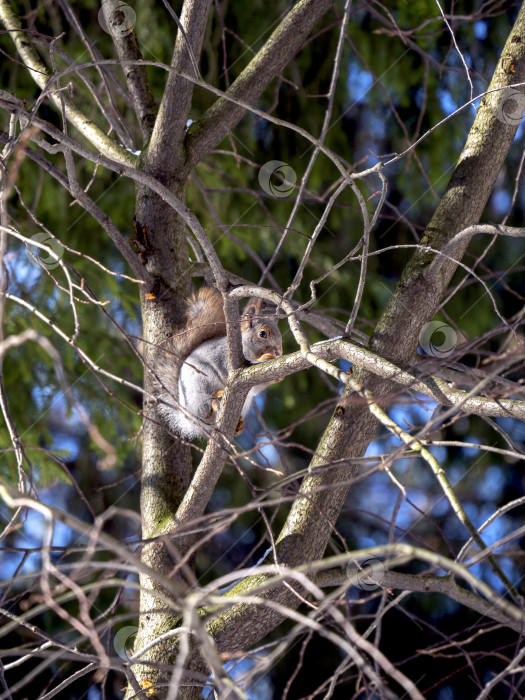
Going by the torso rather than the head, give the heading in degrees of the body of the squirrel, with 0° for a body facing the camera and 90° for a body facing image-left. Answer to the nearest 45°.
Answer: approximately 270°
